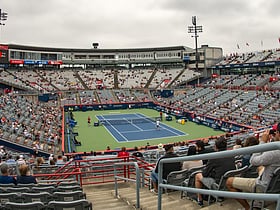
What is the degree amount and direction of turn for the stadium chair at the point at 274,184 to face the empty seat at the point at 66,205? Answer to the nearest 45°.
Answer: approximately 90° to its left

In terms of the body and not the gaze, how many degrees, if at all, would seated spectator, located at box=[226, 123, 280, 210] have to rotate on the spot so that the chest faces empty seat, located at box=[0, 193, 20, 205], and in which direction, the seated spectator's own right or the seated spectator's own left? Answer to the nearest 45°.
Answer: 0° — they already face it

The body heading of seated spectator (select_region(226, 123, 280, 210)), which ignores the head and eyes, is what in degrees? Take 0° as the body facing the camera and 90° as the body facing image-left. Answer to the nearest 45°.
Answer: approximately 90°

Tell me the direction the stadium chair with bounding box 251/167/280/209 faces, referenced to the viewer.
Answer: facing to the left of the viewer

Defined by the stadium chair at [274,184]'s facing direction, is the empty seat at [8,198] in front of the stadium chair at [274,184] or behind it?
in front
